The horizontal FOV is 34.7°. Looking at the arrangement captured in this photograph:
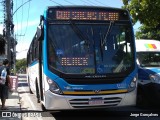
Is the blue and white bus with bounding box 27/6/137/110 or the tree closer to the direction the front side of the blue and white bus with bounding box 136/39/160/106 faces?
the blue and white bus

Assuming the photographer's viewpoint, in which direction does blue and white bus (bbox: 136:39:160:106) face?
facing the viewer and to the right of the viewer

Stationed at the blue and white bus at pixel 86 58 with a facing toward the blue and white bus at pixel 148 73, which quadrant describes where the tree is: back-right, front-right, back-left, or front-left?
front-left

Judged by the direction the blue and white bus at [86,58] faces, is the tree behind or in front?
behind

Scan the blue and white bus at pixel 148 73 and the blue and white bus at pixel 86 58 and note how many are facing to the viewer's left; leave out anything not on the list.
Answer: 0

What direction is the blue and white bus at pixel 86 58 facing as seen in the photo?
toward the camera

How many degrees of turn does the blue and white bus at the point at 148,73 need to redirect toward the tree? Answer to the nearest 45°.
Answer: approximately 135° to its left

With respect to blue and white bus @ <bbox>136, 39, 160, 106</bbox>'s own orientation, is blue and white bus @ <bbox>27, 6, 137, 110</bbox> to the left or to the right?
on its right

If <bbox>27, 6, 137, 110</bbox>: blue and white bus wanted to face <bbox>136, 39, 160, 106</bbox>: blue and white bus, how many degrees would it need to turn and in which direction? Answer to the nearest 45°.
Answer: approximately 135° to its left
